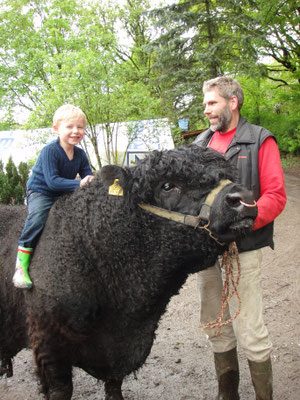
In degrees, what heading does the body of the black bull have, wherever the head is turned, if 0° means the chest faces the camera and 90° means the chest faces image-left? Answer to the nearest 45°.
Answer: approximately 315°

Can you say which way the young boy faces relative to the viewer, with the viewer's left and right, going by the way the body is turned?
facing the viewer and to the right of the viewer

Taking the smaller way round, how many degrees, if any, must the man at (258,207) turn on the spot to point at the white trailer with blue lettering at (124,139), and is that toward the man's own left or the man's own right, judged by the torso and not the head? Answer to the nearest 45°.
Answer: approximately 90° to the man's own right

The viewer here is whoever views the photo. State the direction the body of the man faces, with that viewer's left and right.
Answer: facing the viewer and to the left of the viewer

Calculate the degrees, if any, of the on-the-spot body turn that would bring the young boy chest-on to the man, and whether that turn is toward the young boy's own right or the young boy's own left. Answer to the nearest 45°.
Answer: approximately 45° to the young boy's own left

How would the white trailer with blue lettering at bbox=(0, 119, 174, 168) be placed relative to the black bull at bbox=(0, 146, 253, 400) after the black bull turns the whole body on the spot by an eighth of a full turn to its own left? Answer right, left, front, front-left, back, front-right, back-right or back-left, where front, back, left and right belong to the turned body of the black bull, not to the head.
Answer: left

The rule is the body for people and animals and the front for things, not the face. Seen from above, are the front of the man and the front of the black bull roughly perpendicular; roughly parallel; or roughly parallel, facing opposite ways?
roughly perpendicular
